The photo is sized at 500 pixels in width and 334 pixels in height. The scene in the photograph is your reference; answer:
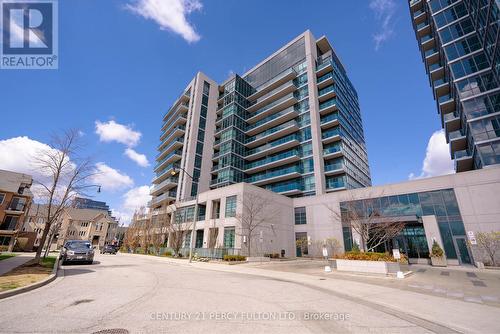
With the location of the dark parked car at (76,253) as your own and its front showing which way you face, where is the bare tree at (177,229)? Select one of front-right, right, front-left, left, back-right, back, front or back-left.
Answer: back-left

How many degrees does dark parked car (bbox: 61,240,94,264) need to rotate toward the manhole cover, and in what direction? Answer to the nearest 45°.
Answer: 0° — it already faces it

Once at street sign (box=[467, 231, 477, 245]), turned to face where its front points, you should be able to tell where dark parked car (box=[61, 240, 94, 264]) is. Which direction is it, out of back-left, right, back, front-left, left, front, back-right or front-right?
front-right

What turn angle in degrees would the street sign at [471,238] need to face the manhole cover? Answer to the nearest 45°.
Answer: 0° — it already faces it

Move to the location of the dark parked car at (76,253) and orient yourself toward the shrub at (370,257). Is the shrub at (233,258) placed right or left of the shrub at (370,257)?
left

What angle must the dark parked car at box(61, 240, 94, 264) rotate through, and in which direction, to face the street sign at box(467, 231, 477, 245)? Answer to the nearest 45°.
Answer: approximately 45° to its left

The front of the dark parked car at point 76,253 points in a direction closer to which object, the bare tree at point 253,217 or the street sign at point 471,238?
the street sign

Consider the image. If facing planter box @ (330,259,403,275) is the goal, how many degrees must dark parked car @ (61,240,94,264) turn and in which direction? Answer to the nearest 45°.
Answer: approximately 45° to its left

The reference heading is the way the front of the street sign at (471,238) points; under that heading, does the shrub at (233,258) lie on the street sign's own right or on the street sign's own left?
on the street sign's own right

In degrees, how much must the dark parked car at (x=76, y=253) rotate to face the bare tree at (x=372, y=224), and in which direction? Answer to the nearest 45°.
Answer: approximately 90° to its left
